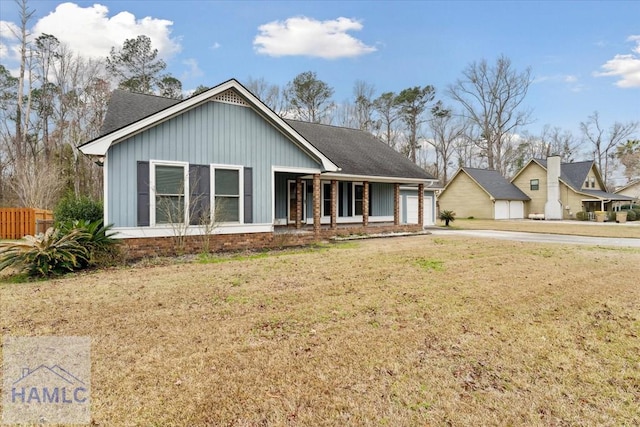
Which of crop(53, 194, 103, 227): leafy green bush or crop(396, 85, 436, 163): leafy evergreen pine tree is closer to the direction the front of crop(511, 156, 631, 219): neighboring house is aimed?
the leafy green bush

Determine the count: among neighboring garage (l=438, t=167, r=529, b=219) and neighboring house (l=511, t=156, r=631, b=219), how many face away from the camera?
0

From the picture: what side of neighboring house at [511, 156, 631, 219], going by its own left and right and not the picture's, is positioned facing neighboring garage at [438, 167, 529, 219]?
right

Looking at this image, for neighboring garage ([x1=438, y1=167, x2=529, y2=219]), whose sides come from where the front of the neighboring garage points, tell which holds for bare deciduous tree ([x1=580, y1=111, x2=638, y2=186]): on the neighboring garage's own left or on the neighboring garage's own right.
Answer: on the neighboring garage's own left

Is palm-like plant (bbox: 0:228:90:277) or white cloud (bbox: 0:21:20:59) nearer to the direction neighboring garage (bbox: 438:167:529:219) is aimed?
the palm-like plant

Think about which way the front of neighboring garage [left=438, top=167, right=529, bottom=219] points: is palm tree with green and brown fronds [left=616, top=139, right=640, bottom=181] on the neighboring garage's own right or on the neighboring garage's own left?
on the neighboring garage's own left

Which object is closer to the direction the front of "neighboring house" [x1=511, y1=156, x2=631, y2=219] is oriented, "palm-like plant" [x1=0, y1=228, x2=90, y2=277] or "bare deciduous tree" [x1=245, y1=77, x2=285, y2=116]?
the palm-like plant

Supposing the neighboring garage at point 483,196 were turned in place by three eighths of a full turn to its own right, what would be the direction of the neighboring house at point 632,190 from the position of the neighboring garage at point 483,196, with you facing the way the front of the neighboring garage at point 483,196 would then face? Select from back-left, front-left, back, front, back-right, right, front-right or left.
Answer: back-right

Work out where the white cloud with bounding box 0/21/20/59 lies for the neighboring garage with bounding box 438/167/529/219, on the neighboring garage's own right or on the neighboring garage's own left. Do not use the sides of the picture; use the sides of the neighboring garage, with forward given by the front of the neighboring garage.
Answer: on the neighboring garage's own right

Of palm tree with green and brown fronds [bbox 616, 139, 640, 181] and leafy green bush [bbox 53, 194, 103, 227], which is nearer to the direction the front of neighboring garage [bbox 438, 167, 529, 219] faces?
the leafy green bush

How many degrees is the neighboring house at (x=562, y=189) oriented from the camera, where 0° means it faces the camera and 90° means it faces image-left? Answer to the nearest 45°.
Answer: approximately 315°

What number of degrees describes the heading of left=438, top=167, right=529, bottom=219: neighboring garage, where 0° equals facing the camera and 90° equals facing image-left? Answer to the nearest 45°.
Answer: approximately 315°
